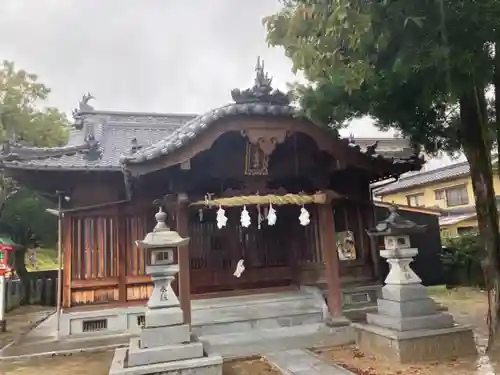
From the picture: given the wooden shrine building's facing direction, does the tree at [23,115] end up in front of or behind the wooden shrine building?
behind

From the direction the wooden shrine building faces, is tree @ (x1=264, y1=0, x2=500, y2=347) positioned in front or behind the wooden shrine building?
in front

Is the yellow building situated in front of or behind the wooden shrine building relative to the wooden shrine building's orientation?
behind

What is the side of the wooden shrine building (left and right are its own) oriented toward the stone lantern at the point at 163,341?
front

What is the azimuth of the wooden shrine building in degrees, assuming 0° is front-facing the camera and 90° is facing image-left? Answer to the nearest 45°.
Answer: approximately 0°

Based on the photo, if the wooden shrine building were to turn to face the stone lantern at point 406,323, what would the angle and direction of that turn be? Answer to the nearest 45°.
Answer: approximately 45° to its left

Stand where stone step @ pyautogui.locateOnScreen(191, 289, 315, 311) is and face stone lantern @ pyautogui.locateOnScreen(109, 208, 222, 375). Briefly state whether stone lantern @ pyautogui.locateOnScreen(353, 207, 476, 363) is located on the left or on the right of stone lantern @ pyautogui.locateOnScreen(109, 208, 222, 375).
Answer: left
